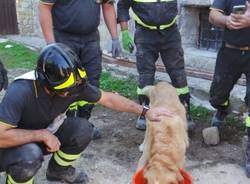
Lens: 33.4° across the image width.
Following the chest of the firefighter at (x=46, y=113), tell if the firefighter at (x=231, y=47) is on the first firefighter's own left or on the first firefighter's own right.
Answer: on the first firefighter's own left

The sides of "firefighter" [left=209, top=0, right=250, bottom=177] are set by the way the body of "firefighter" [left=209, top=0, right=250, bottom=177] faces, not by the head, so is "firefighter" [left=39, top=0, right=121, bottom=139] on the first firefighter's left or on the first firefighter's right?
on the first firefighter's right

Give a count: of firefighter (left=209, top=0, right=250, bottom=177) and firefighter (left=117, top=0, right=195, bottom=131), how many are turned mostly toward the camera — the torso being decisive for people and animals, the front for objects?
2

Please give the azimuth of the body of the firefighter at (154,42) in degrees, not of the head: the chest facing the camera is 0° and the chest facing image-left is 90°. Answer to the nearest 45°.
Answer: approximately 0°

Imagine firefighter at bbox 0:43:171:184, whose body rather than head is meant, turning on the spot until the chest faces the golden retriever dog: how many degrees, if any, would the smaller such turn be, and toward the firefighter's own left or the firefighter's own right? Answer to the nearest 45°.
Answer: approximately 45° to the firefighter's own left

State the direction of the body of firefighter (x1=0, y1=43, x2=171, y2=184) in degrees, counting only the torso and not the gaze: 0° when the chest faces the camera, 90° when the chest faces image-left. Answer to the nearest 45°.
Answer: approximately 315°

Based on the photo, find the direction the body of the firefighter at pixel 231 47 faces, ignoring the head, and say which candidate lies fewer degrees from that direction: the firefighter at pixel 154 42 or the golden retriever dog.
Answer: the golden retriever dog

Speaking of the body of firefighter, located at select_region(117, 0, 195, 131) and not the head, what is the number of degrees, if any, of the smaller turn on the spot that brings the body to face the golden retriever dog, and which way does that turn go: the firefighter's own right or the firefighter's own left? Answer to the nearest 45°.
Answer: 0° — they already face it

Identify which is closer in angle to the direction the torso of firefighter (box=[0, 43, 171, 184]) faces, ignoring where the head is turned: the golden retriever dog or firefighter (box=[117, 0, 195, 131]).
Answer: the golden retriever dog
